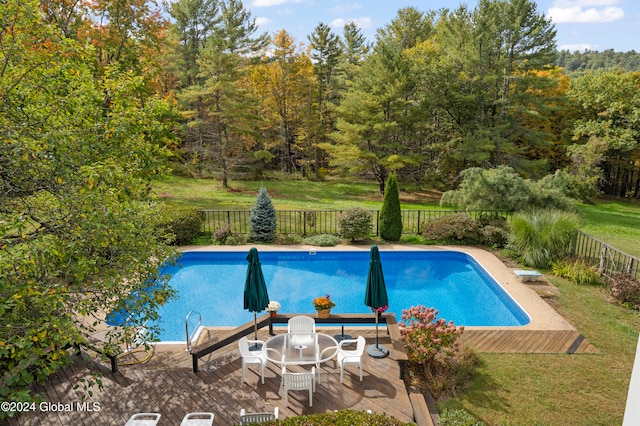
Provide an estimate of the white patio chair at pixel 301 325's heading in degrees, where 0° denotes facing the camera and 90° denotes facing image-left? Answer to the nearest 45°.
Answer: approximately 0°

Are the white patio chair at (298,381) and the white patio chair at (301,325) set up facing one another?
yes

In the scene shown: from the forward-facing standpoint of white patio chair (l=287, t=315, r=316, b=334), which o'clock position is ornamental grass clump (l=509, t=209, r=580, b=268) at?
The ornamental grass clump is roughly at 8 o'clock from the white patio chair.

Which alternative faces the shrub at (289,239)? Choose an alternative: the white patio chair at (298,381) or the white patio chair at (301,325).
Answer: the white patio chair at (298,381)

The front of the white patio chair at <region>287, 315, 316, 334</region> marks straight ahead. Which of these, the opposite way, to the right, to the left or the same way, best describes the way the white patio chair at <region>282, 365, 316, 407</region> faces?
the opposite way

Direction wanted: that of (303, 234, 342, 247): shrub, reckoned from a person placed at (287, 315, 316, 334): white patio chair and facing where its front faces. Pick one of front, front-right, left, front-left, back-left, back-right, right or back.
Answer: back

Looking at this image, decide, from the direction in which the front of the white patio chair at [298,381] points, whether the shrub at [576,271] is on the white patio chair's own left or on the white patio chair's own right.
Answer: on the white patio chair's own right

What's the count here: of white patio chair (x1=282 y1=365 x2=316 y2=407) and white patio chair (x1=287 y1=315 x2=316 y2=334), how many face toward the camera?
1

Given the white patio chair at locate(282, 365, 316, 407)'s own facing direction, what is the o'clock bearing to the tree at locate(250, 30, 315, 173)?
The tree is roughly at 12 o'clock from the white patio chair.

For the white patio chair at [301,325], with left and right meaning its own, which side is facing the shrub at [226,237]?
back

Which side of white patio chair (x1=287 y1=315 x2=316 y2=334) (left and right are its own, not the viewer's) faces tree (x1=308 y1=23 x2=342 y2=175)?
back

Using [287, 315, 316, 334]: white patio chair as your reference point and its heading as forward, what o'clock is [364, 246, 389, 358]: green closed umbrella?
The green closed umbrella is roughly at 9 o'clock from the white patio chair.

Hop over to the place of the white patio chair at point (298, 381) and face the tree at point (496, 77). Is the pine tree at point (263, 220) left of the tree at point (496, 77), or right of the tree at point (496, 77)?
left

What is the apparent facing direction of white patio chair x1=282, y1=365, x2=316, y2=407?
away from the camera

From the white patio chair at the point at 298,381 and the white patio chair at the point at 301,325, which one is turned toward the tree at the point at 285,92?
the white patio chair at the point at 298,381
